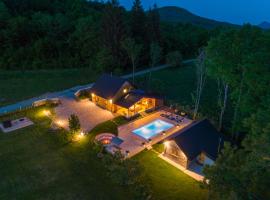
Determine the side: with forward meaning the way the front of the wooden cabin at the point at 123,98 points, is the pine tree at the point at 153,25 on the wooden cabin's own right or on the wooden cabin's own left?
on the wooden cabin's own left

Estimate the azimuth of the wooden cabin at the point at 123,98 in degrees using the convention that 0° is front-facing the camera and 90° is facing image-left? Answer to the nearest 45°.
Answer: approximately 315°

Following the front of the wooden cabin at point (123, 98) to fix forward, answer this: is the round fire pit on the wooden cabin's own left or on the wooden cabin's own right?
on the wooden cabin's own right

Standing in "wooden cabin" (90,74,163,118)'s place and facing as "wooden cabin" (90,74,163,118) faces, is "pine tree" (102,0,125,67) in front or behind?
behind

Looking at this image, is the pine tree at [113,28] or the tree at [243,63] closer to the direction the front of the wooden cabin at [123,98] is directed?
the tree

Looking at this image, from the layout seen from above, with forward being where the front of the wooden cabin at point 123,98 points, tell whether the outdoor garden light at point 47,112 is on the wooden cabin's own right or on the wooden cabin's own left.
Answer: on the wooden cabin's own right

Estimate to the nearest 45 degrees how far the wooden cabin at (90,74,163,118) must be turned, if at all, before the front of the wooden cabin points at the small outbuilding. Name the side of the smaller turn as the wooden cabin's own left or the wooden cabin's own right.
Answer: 0° — it already faces it

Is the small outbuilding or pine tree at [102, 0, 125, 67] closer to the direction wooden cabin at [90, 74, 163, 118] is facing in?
the small outbuilding

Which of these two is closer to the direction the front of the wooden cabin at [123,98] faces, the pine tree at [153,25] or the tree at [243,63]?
the tree

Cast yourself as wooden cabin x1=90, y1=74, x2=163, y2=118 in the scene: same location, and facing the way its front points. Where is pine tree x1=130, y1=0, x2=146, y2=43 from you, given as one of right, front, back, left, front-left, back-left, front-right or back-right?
back-left
